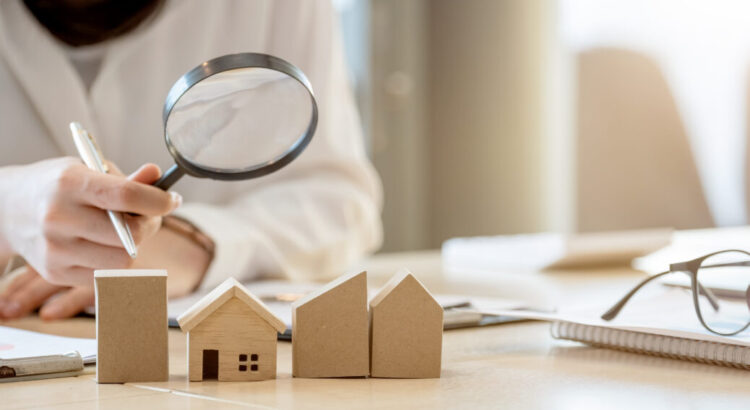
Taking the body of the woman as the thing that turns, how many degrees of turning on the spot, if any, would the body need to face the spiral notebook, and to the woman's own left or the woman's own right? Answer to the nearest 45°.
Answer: approximately 45° to the woman's own left

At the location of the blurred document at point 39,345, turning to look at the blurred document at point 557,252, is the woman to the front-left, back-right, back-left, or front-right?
front-left

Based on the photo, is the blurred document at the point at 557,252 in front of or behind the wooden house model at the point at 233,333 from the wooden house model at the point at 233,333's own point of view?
behind

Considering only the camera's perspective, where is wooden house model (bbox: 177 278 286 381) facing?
facing the viewer

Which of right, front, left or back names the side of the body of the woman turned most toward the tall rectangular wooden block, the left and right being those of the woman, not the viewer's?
front

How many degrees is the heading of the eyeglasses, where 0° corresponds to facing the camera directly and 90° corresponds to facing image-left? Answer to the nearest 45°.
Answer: approximately 315°

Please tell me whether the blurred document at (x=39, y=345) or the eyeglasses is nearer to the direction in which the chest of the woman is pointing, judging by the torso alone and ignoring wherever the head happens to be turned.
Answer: the blurred document

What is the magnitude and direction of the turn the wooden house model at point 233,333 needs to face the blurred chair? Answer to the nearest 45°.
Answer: approximately 135° to its left

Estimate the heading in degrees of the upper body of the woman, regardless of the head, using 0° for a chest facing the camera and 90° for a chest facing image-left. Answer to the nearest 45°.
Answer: approximately 0°

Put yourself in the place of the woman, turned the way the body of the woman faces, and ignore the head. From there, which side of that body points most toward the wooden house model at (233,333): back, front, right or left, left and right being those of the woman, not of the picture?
front

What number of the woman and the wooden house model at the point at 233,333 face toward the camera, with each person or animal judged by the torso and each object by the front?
2
